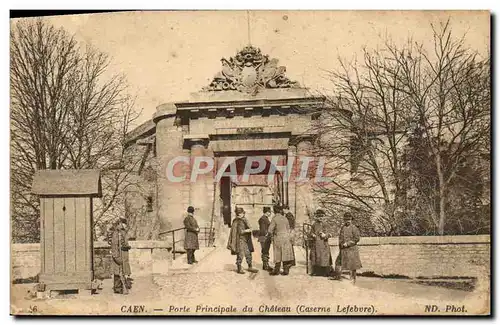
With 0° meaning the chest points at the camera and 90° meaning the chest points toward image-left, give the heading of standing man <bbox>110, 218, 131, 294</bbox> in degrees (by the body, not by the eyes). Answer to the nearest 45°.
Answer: approximately 315°

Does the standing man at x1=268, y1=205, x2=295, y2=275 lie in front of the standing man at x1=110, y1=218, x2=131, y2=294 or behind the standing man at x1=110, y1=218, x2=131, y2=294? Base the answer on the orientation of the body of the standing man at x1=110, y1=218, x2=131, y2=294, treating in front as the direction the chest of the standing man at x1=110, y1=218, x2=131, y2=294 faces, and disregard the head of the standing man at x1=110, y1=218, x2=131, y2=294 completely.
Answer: in front

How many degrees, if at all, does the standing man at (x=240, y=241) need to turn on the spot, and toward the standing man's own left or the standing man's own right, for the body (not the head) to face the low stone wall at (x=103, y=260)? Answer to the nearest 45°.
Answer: approximately 135° to the standing man's own right

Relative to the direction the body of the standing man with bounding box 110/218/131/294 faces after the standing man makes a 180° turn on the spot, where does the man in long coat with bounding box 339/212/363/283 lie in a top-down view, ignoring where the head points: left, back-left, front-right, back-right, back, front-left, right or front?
back-right

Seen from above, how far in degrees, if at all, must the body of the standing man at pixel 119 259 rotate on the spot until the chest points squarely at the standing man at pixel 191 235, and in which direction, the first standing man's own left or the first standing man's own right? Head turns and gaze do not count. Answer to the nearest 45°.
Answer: approximately 45° to the first standing man's own left

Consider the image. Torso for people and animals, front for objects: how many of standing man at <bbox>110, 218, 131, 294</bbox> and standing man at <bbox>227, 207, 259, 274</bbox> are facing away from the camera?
0

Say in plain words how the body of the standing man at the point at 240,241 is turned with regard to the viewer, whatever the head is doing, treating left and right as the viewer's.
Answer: facing the viewer and to the right of the viewer

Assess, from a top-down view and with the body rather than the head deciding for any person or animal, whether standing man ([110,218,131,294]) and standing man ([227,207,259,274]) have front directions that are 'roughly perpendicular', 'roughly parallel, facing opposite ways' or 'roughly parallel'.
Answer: roughly parallel

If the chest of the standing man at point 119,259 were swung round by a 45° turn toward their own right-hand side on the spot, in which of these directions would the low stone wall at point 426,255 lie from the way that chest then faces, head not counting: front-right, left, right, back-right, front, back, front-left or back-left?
left
